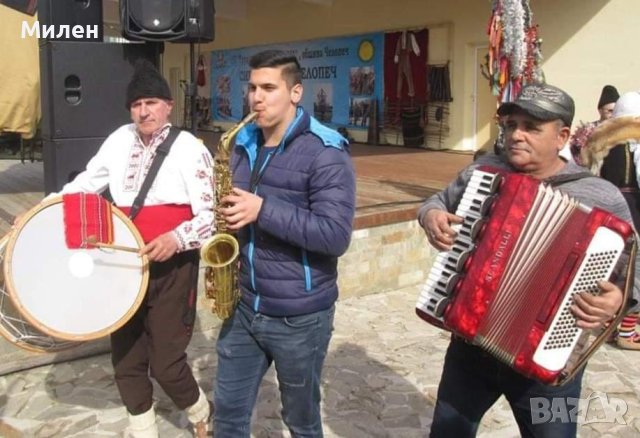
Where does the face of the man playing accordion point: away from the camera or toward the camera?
toward the camera

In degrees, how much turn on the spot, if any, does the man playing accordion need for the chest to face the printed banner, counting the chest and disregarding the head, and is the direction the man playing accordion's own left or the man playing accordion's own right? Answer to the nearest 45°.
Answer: approximately 135° to the man playing accordion's own right

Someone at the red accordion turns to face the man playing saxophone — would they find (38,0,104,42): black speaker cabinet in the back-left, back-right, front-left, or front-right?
front-right

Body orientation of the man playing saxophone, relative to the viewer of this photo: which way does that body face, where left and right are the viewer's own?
facing the viewer and to the left of the viewer

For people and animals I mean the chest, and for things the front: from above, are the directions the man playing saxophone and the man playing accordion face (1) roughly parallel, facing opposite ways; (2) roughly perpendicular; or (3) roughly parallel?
roughly parallel

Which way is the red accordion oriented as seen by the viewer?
toward the camera
